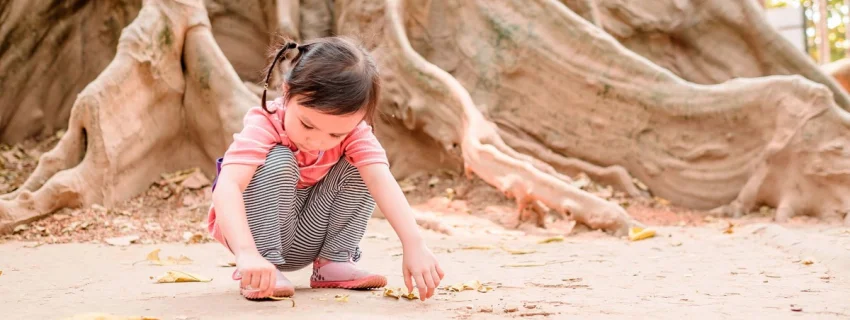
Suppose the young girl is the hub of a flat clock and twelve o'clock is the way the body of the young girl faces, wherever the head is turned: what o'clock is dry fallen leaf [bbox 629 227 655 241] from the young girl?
The dry fallen leaf is roughly at 9 o'clock from the young girl.

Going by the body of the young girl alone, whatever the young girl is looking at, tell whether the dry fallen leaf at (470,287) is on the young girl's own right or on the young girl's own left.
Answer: on the young girl's own left

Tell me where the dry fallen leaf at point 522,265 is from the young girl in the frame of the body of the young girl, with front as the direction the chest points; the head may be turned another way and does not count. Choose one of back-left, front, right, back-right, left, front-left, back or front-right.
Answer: left

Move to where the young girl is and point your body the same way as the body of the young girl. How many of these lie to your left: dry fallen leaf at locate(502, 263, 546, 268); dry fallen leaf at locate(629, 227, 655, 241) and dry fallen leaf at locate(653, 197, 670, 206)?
3

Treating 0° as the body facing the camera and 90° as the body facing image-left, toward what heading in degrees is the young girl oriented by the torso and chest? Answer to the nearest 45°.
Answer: approximately 315°
